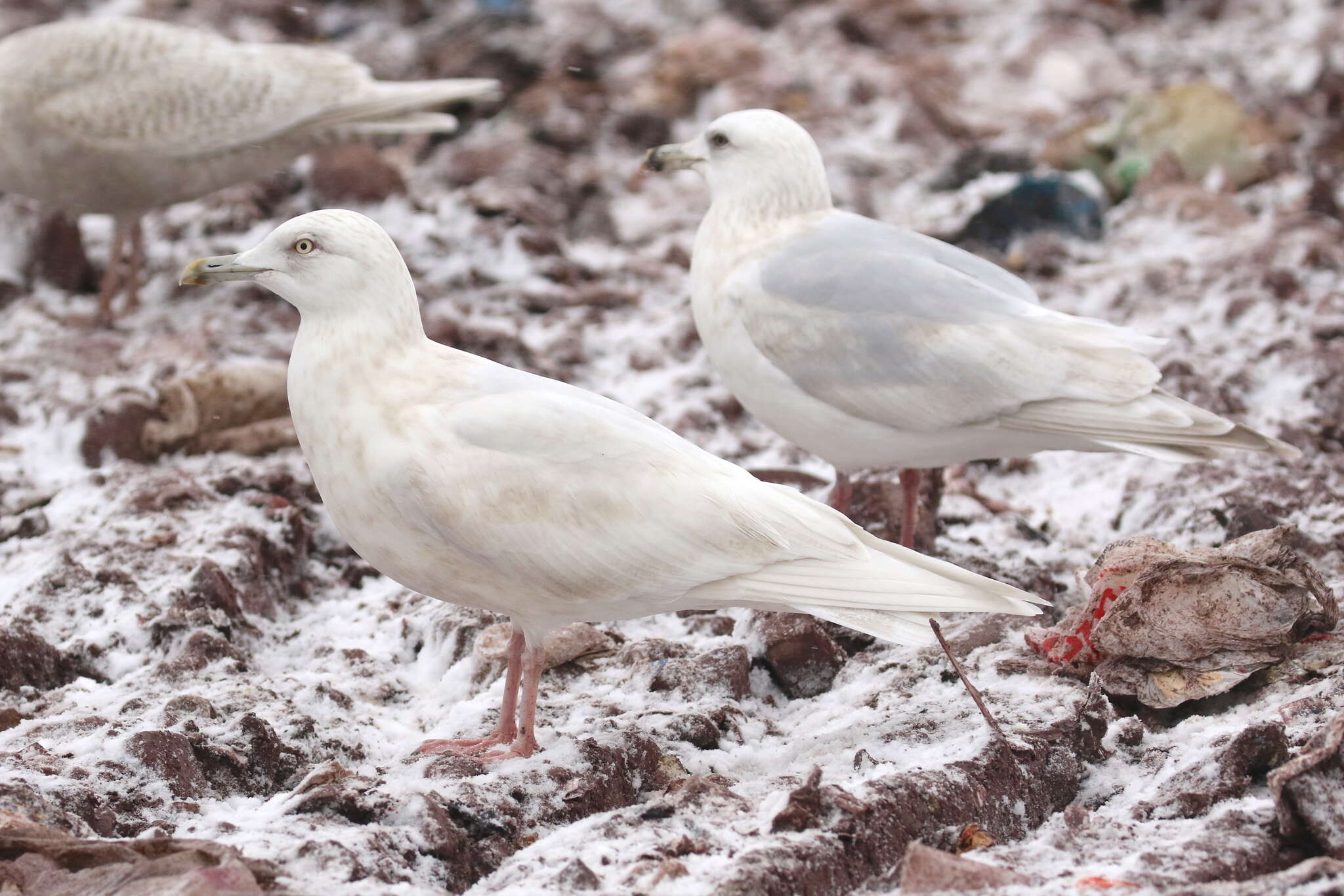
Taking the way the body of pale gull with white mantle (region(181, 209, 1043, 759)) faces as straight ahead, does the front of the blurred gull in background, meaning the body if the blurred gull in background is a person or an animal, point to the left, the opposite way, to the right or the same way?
the same way

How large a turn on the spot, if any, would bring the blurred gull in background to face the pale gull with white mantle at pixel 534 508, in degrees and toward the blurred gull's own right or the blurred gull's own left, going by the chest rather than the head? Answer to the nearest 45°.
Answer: approximately 90° to the blurred gull's own left

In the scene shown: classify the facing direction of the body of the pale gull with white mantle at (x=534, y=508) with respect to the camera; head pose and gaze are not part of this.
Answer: to the viewer's left

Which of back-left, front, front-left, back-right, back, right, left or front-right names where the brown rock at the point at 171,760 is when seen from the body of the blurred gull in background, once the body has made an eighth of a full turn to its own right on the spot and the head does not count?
back-left

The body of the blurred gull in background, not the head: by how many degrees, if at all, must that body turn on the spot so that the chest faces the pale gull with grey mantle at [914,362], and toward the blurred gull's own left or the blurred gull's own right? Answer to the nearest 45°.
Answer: approximately 135° to the blurred gull's own left

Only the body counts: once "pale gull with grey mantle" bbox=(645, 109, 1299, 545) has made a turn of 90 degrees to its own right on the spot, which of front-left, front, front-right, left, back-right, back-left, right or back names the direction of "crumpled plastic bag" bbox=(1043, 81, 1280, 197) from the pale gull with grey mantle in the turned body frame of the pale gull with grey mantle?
front

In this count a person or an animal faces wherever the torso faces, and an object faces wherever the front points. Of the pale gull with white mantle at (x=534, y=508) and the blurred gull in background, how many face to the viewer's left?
2

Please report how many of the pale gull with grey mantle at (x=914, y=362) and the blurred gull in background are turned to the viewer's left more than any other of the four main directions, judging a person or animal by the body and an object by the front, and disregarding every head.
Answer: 2

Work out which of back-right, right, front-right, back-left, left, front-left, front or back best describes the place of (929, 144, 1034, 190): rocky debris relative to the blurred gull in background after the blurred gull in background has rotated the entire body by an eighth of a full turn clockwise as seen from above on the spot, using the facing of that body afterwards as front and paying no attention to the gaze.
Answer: back-right

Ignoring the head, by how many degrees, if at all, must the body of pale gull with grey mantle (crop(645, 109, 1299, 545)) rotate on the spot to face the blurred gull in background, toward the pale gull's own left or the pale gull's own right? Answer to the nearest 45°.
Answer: approximately 45° to the pale gull's own right

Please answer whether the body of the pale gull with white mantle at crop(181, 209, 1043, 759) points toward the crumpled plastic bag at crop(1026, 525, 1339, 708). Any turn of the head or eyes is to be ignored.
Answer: no

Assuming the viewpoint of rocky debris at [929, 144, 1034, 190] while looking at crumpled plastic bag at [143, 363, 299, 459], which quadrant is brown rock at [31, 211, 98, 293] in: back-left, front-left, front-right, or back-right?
front-right

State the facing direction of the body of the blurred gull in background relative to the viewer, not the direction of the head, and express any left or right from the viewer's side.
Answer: facing to the left of the viewer

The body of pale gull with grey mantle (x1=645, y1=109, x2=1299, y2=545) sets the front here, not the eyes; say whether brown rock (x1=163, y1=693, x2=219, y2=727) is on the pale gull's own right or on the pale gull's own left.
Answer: on the pale gull's own left

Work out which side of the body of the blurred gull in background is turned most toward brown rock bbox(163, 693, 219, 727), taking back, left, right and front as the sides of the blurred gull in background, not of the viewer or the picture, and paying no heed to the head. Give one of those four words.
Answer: left

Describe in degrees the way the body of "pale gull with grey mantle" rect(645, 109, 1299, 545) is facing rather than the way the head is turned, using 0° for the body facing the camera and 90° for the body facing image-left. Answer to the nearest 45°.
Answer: approximately 90°

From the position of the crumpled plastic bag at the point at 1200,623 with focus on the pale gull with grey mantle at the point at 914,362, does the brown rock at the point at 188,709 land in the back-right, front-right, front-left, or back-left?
front-left
